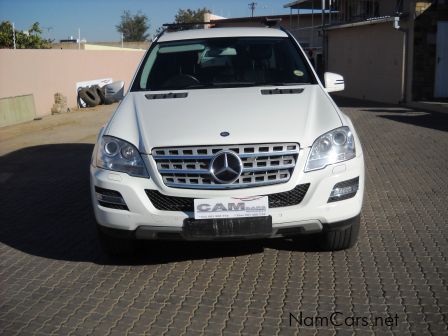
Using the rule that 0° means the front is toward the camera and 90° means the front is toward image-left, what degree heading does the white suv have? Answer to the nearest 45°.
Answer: approximately 0°

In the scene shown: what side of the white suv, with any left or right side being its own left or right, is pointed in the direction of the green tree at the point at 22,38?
back
